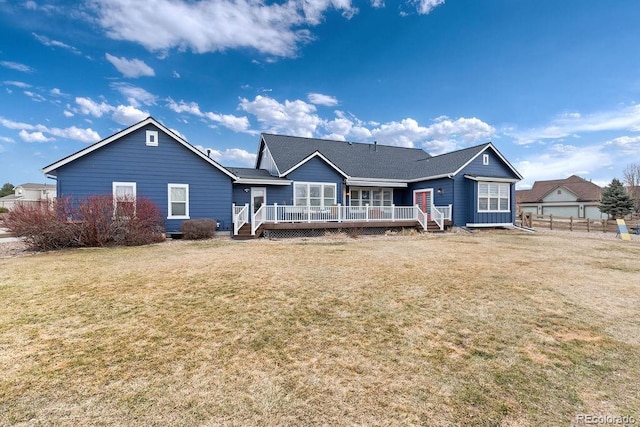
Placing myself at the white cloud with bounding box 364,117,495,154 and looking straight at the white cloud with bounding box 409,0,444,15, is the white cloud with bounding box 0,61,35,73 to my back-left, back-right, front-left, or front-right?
front-right

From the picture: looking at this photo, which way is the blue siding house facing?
toward the camera

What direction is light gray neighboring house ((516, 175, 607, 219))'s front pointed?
toward the camera

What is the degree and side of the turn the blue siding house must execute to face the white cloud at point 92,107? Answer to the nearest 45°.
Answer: approximately 135° to its right

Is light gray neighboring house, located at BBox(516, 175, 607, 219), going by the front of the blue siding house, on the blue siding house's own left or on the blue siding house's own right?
on the blue siding house's own left

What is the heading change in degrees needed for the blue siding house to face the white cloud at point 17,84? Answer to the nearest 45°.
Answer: approximately 90° to its right

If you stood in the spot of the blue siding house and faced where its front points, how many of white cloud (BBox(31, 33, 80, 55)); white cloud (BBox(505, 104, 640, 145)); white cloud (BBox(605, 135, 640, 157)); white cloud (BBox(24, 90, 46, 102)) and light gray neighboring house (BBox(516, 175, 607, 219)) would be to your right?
2

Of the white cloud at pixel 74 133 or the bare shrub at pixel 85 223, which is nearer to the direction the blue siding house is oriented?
the bare shrub
